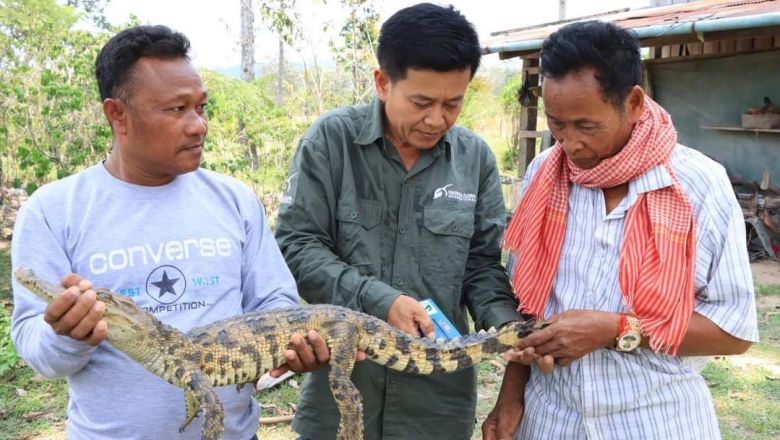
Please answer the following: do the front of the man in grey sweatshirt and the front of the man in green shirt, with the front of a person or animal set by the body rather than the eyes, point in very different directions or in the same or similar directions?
same or similar directions

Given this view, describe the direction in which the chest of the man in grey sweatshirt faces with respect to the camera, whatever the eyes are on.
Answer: toward the camera

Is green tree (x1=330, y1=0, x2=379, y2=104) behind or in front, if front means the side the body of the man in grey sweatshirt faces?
behind

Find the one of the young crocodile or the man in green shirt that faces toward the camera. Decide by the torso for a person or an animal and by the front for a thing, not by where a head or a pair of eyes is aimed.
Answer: the man in green shirt

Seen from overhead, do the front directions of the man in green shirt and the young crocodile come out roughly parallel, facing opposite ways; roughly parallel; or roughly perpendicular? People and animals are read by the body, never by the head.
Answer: roughly perpendicular

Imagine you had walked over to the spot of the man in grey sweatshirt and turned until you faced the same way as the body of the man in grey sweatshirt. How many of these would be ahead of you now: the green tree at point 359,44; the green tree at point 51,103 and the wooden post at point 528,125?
0

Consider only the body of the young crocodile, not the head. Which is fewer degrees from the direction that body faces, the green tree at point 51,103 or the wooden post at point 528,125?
the green tree

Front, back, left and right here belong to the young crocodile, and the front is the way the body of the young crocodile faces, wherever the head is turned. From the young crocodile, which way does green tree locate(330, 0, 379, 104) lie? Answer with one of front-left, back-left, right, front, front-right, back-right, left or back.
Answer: right

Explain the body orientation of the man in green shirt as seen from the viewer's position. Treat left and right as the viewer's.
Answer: facing the viewer

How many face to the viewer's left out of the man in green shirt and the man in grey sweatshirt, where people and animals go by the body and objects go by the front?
0

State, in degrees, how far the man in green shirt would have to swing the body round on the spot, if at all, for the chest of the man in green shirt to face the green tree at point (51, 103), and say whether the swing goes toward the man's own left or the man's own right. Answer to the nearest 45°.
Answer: approximately 135° to the man's own right

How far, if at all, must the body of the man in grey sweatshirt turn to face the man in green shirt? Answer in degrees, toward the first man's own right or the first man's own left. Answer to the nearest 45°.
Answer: approximately 90° to the first man's own left

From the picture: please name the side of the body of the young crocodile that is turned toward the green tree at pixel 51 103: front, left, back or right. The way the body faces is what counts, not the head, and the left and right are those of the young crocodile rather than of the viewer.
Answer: right

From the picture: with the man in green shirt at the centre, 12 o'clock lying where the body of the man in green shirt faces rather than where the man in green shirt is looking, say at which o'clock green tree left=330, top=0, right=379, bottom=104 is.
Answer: The green tree is roughly at 6 o'clock from the man in green shirt.

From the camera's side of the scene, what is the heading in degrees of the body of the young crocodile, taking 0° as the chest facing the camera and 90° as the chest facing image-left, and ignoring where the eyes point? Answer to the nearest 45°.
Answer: approximately 90°

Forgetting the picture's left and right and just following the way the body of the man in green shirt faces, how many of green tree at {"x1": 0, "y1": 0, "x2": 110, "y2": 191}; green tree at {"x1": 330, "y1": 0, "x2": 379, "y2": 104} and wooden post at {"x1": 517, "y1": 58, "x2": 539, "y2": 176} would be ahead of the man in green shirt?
0
